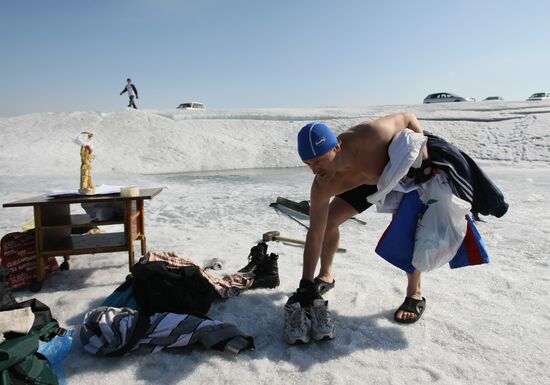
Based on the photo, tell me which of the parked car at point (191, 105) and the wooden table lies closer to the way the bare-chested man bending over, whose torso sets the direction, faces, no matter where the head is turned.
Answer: the wooden table

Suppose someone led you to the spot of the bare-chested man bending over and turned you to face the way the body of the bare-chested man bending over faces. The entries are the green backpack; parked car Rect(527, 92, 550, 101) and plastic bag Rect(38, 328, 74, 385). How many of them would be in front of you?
2

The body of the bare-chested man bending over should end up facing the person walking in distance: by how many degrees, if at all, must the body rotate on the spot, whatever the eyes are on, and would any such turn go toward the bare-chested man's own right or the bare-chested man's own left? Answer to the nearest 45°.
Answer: approximately 90° to the bare-chested man's own right

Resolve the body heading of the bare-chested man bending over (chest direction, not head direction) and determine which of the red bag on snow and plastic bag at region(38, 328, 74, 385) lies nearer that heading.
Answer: the plastic bag

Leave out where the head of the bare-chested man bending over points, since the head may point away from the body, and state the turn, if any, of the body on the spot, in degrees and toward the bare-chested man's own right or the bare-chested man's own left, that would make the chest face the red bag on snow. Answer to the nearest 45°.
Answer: approximately 45° to the bare-chested man's own right

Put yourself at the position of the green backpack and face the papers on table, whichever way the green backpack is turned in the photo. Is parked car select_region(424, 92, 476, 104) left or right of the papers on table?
right

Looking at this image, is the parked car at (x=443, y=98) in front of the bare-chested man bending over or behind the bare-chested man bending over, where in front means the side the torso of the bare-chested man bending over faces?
behind

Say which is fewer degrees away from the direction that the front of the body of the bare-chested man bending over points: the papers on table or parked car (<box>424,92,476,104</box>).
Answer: the papers on table

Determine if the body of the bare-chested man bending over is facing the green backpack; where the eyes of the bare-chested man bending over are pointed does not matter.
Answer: yes

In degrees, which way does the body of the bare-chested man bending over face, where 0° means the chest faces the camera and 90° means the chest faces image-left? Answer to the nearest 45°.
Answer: approximately 45°

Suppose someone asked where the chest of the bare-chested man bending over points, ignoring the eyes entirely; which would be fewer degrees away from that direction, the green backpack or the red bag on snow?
the green backpack

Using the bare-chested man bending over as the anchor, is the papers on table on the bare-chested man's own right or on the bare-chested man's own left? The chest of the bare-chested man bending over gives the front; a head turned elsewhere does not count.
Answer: on the bare-chested man's own right
